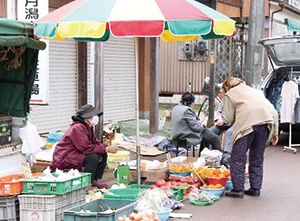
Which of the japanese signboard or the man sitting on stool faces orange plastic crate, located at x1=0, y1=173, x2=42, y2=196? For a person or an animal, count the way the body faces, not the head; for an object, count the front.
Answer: the japanese signboard

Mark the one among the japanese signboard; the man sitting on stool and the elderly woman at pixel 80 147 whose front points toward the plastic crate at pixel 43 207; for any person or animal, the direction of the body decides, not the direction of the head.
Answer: the japanese signboard

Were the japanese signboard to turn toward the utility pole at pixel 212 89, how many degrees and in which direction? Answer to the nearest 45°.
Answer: approximately 135° to its left

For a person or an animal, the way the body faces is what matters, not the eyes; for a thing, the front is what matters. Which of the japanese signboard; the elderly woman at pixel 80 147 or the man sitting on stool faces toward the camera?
the japanese signboard

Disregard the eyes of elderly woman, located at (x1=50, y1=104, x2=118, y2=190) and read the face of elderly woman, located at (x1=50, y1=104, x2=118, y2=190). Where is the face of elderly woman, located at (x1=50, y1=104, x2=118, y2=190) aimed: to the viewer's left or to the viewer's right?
to the viewer's right

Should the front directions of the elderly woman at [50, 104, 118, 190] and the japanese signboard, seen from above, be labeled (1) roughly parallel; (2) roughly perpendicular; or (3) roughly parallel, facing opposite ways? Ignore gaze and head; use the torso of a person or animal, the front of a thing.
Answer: roughly perpendicular

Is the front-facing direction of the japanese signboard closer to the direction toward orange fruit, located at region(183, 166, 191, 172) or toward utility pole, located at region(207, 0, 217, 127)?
the orange fruit

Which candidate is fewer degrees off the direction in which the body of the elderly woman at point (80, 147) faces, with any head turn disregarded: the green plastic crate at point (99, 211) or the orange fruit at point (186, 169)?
the orange fruit

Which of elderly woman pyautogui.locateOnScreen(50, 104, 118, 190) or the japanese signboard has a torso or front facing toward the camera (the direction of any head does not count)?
the japanese signboard

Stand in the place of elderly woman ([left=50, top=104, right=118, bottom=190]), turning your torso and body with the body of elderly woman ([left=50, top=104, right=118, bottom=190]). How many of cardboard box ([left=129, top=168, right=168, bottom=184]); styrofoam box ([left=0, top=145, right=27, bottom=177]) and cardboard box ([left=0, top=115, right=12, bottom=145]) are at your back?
2

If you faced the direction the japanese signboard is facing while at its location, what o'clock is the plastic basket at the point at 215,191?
The plastic basket is roughly at 10 o'clock from the japanese signboard.

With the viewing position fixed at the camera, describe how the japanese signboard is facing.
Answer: facing the viewer

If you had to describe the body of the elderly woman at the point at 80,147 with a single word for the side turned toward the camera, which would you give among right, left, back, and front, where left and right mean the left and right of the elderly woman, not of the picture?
right
